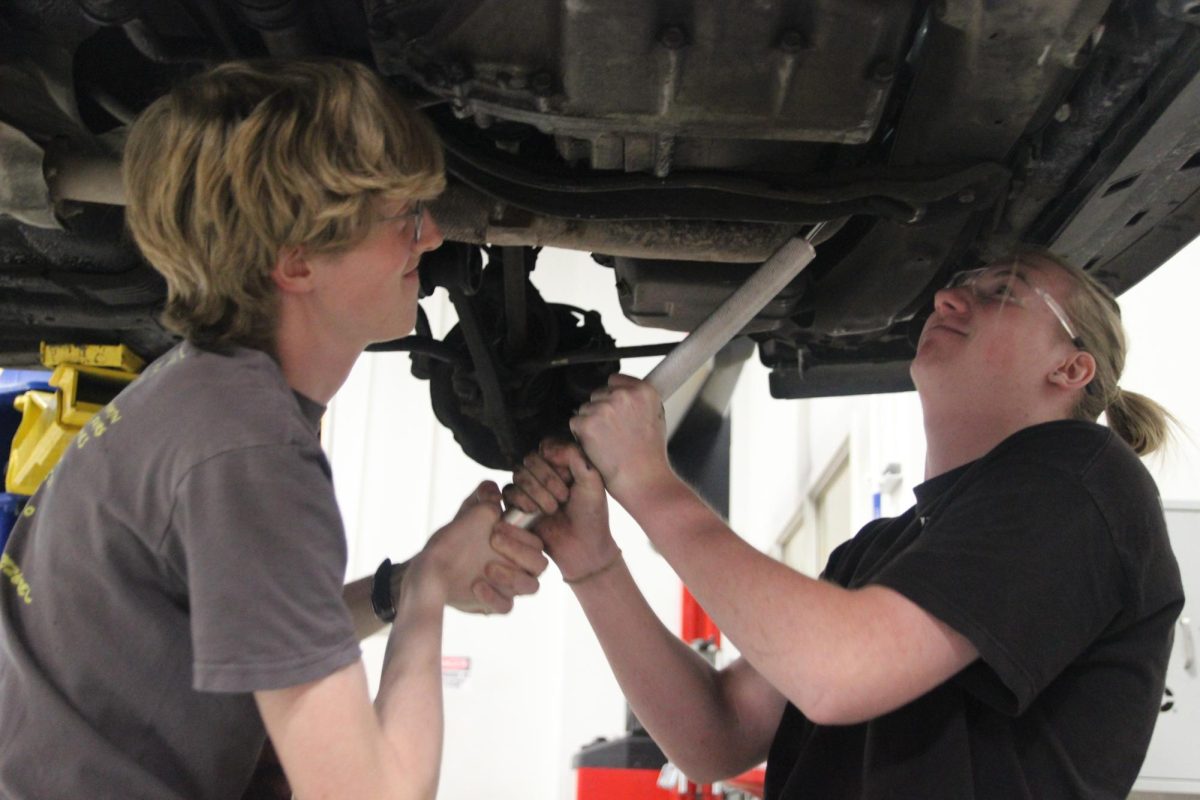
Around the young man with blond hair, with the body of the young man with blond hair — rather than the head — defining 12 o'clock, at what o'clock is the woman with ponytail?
The woman with ponytail is roughly at 12 o'clock from the young man with blond hair.

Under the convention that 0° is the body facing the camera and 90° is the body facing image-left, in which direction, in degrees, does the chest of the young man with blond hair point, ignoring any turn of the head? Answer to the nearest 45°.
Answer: approximately 270°

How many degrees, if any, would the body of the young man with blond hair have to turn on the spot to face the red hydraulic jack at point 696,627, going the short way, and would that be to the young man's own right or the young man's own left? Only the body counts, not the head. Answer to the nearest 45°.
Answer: approximately 45° to the young man's own left

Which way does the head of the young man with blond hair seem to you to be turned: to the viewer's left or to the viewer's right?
to the viewer's right

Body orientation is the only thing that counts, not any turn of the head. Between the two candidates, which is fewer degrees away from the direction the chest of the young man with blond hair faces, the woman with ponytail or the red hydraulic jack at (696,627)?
the woman with ponytail
